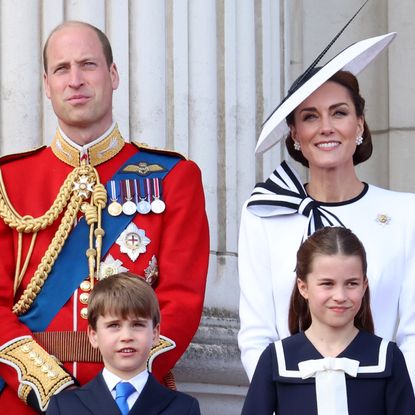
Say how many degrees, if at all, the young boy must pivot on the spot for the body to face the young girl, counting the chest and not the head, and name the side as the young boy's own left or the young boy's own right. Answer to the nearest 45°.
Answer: approximately 90° to the young boy's own left

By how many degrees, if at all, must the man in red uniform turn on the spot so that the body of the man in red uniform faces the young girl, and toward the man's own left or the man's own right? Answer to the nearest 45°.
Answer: approximately 45° to the man's own left

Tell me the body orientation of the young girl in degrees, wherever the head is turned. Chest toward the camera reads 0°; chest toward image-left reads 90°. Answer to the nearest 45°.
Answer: approximately 0°

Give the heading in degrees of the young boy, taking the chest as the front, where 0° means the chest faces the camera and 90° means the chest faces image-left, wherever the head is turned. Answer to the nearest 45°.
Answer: approximately 0°
